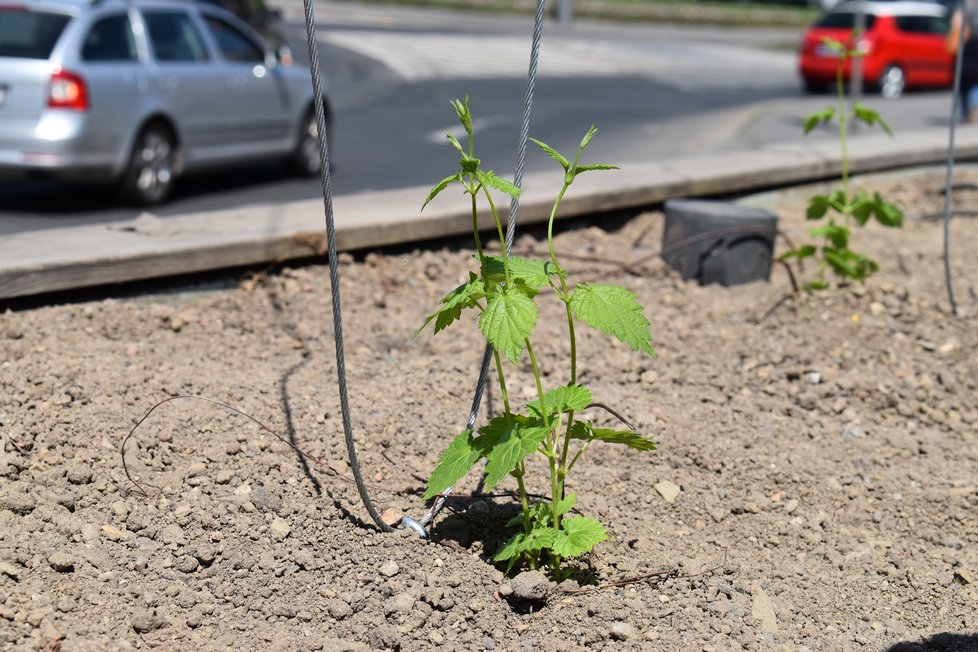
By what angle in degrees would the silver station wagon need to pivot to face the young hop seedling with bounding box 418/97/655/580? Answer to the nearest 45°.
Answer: approximately 135° to its right

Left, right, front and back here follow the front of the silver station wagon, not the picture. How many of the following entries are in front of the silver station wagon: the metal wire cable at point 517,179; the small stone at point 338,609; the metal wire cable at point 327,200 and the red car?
1

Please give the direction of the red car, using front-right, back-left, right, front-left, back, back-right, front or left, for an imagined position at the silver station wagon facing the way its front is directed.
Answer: front

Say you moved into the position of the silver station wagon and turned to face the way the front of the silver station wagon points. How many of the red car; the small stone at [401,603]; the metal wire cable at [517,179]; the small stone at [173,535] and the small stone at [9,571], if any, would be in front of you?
1

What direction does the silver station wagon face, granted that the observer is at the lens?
facing away from the viewer and to the right of the viewer

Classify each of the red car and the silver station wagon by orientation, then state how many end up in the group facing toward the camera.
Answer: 0

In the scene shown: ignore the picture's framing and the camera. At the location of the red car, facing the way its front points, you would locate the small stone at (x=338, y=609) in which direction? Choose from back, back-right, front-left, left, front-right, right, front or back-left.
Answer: back-right

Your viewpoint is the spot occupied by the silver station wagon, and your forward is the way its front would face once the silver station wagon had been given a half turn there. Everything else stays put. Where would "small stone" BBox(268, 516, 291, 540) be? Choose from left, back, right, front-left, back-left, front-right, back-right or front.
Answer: front-left

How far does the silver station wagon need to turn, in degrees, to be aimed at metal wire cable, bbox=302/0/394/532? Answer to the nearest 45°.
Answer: approximately 135° to its right

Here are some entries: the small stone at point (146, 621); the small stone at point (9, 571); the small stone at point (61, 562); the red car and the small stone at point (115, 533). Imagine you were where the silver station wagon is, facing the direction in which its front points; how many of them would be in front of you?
1

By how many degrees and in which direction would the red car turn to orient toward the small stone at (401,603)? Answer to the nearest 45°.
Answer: approximately 135° to its right

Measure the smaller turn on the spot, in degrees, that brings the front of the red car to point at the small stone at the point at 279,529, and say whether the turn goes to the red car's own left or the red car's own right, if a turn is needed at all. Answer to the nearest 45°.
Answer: approximately 135° to the red car's own right

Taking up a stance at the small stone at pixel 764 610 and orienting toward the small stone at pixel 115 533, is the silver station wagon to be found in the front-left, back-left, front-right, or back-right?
front-right

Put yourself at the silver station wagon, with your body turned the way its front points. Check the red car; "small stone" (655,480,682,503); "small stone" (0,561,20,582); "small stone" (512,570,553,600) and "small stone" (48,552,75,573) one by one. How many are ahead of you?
1

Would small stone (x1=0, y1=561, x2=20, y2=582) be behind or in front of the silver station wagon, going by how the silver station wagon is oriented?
behind

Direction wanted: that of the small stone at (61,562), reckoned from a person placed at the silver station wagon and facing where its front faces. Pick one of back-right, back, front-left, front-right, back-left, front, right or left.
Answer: back-right

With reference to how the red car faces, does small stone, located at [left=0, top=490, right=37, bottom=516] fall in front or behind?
behind

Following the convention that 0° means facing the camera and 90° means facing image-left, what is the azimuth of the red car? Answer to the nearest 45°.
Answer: approximately 225°

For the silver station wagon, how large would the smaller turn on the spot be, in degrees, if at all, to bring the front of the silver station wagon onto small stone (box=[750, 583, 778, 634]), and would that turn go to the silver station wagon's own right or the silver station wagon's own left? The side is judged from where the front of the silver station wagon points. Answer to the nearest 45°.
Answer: approximately 135° to the silver station wagon's own right
